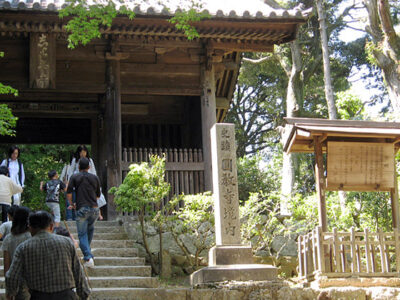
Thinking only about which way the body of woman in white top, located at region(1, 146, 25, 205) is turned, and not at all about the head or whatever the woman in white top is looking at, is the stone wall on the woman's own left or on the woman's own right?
on the woman's own left

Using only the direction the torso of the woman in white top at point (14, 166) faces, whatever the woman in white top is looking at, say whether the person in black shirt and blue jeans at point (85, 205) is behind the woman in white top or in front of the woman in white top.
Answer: in front

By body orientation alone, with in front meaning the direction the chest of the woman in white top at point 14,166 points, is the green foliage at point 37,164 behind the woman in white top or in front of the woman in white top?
behind

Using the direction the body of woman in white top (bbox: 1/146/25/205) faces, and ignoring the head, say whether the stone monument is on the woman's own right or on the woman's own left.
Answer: on the woman's own left

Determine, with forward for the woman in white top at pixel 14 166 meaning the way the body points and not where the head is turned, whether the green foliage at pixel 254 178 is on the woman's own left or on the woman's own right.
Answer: on the woman's own left

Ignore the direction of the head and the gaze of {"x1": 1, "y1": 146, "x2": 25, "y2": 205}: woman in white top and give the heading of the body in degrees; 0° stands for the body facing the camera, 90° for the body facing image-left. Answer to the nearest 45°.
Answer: approximately 0°

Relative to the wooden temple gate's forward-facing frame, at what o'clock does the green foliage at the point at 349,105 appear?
The green foliage is roughly at 8 o'clock from the wooden temple gate.

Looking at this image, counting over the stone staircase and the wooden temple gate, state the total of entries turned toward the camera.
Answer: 2

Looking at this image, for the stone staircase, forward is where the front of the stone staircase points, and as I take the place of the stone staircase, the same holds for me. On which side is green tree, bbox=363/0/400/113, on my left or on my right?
on my left
